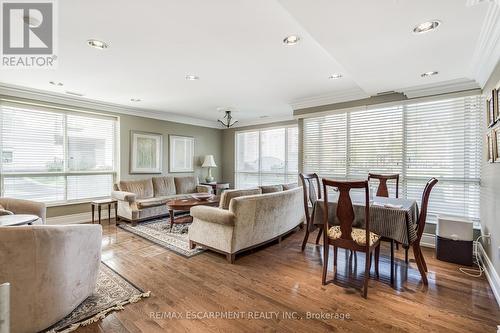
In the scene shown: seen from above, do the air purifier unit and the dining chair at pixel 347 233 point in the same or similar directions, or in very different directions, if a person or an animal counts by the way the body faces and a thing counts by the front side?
very different directions

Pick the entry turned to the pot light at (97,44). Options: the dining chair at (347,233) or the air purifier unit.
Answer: the air purifier unit

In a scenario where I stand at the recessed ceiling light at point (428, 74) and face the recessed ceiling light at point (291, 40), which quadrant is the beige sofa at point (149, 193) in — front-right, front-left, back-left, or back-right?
front-right

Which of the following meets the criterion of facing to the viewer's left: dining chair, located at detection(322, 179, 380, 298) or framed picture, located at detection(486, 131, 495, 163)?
the framed picture

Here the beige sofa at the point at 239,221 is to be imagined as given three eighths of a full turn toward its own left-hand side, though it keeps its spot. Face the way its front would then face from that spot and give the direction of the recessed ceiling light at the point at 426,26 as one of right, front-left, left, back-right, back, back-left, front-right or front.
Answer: front-left

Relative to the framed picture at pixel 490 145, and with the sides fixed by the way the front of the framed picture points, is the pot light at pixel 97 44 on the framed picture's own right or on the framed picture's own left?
on the framed picture's own left

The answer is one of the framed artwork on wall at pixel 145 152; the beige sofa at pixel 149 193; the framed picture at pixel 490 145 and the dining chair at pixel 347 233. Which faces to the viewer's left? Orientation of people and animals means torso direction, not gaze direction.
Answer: the framed picture

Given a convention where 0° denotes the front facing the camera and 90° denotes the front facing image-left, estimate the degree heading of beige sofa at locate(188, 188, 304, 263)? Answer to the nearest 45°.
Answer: approximately 135°

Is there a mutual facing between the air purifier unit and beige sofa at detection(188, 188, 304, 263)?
no

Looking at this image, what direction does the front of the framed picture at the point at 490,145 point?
to the viewer's left

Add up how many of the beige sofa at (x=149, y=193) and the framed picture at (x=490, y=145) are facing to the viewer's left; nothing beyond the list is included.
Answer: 1

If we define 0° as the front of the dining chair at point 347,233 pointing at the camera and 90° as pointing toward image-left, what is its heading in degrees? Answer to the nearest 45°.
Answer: approximately 225°

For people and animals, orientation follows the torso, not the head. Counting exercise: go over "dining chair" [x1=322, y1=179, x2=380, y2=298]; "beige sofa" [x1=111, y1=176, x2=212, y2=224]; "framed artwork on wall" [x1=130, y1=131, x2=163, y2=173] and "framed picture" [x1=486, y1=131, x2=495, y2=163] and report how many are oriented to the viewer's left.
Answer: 1

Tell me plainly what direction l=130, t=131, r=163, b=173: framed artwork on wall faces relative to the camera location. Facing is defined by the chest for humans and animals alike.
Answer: facing the viewer and to the right of the viewer

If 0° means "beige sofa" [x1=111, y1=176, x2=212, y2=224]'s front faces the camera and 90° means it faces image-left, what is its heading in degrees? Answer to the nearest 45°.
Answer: approximately 315°

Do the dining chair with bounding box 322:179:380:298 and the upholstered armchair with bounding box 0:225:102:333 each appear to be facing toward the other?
no

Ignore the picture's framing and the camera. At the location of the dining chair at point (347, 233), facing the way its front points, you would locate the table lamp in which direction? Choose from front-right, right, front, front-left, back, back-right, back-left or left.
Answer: left

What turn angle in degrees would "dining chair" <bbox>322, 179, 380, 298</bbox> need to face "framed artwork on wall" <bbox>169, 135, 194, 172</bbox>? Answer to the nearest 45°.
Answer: approximately 90° to its left

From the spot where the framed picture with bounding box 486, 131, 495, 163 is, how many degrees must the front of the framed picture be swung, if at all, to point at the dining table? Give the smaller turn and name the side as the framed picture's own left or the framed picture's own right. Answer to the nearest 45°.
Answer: approximately 45° to the framed picture's own left

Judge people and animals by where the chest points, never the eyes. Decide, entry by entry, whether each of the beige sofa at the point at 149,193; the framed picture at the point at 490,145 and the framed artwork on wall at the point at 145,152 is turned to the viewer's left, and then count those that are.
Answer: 1

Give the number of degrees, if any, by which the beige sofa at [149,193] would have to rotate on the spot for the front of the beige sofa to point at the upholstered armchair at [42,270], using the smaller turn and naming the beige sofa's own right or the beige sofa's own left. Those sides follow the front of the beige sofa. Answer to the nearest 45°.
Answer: approximately 45° to the beige sofa's own right
